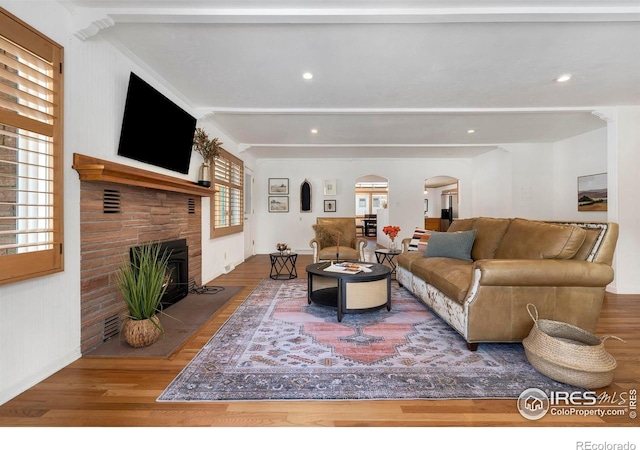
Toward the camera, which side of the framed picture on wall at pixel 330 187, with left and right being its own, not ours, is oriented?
front

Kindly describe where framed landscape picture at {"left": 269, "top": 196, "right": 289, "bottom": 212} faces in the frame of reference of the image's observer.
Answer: facing the viewer

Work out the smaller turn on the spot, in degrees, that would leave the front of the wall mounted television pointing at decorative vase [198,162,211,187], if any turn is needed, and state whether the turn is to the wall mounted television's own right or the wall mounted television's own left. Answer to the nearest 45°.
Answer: approximately 90° to the wall mounted television's own left

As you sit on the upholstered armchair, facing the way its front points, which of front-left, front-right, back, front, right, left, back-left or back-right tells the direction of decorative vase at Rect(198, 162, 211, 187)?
front-right

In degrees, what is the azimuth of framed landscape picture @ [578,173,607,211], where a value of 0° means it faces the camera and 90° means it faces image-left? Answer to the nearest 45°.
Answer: approximately 45°

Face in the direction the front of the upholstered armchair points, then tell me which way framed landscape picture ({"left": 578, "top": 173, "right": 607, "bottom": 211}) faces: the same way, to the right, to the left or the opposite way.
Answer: to the right

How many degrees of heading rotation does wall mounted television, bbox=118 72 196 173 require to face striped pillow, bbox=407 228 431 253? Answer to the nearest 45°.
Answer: approximately 45° to its left

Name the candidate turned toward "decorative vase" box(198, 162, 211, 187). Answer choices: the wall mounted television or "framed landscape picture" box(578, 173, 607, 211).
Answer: the framed landscape picture

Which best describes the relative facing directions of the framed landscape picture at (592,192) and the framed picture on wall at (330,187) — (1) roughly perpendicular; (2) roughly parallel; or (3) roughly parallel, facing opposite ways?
roughly perpendicular

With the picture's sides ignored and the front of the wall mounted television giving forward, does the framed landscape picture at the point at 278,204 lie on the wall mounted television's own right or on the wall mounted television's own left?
on the wall mounted television's own left

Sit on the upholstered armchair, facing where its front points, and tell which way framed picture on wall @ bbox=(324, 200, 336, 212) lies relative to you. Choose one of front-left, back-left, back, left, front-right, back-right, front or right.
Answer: back

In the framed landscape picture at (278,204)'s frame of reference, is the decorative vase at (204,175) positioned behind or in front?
in front

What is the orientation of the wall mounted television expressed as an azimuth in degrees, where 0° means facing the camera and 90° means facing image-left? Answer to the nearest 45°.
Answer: approximately 315°
